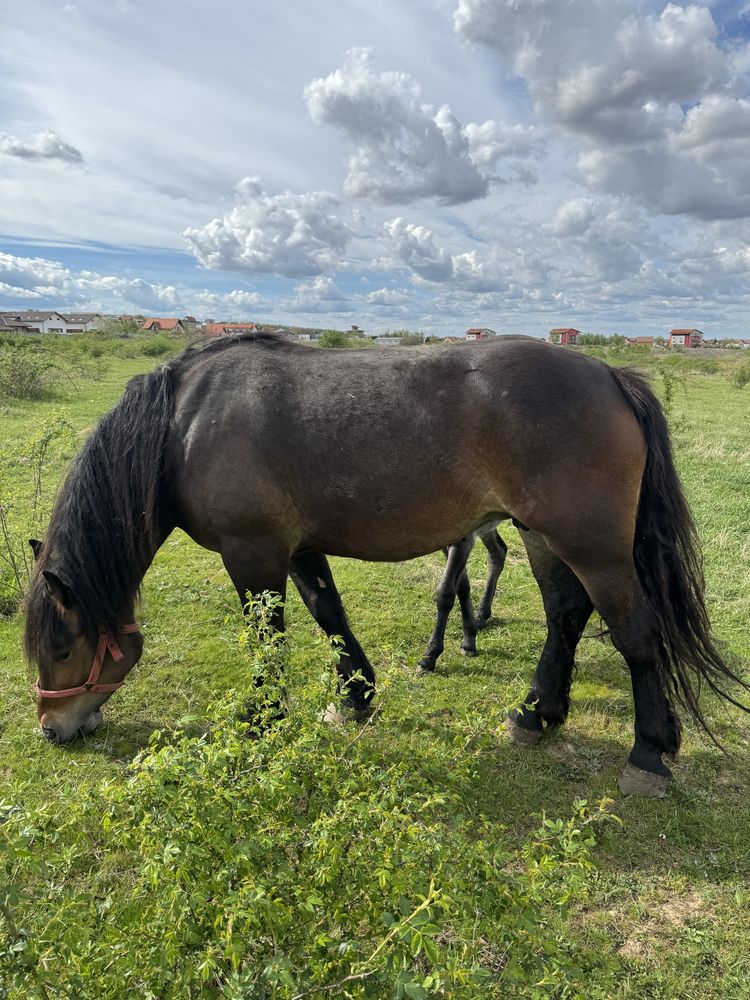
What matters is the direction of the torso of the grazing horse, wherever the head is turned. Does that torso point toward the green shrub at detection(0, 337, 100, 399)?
no

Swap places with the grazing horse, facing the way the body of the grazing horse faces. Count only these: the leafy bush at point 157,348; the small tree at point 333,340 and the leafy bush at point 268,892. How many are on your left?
1

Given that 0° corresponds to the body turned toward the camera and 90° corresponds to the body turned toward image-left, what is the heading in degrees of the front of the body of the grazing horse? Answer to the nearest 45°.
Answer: approximately 90°

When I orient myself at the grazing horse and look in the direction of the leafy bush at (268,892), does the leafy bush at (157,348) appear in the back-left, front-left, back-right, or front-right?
back-right

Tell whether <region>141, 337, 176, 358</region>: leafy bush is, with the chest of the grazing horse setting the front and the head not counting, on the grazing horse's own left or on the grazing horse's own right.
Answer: on the grazing horse's own right

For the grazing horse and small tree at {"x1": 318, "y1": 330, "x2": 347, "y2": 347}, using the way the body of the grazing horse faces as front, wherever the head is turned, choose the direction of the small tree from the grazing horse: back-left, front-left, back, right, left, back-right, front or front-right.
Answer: right

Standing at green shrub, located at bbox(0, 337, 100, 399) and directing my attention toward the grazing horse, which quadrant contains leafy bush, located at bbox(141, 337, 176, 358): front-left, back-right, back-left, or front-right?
back-left

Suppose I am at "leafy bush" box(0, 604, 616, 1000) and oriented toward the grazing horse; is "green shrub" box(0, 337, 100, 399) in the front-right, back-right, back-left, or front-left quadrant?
front-left

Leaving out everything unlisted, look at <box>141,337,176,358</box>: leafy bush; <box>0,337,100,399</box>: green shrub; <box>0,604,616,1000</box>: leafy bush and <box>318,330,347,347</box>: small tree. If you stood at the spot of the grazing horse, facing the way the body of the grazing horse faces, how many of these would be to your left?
1

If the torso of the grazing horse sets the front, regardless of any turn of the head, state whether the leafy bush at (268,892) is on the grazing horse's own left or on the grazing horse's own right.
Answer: on the grazing horse's own left

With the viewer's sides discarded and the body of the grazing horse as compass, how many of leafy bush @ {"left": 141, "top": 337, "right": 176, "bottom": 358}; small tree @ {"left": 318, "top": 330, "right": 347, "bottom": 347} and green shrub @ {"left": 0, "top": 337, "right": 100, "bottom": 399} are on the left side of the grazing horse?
0
